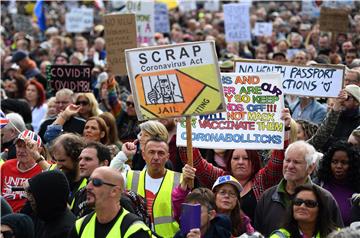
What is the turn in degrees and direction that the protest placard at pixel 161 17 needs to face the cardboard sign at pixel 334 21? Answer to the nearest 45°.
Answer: approximately 45° to its left

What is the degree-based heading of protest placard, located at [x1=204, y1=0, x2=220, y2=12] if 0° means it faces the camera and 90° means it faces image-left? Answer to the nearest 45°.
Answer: approximately 0°

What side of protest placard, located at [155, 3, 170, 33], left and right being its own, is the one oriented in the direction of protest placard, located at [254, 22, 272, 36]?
left

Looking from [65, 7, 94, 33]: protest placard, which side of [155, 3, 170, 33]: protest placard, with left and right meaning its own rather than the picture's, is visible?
right

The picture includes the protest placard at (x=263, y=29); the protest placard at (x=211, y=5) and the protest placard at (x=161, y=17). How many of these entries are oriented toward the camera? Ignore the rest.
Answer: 3

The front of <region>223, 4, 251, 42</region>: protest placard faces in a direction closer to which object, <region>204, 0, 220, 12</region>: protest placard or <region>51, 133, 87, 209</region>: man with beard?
the man with beard

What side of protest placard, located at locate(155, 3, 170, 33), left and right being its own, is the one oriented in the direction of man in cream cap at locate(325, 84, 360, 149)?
front

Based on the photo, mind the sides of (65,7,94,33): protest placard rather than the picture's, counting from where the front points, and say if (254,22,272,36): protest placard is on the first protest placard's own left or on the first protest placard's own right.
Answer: on the first protest placard's own left

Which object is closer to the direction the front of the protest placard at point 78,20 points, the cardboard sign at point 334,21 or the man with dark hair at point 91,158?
the man with dark hair

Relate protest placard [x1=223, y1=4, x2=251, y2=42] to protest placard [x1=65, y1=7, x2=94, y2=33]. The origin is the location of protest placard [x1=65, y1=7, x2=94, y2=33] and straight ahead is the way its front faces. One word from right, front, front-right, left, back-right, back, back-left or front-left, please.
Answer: front-left
